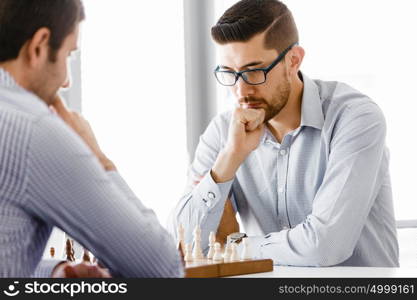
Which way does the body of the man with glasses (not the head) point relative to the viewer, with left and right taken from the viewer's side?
facing the viewer and to the left of the viewer

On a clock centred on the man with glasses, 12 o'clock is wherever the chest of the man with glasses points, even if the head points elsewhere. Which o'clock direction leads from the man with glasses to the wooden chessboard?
The wooden chessboard is roughly at 11 o'clock from the man with glasses.

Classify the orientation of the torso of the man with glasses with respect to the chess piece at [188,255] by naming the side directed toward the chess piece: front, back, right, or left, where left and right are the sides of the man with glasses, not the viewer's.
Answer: front

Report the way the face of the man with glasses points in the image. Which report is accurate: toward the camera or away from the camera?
toward the camera

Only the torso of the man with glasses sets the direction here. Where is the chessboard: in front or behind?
in front
